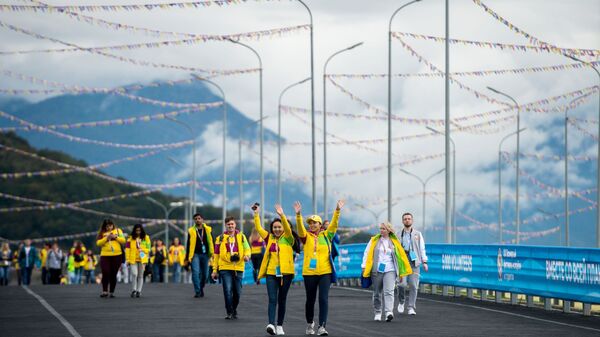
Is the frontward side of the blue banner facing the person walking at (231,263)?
yes

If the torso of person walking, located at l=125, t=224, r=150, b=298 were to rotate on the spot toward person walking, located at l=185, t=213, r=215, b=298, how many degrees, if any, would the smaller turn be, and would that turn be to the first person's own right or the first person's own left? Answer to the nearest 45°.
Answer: approximately 90° to the first person's own left

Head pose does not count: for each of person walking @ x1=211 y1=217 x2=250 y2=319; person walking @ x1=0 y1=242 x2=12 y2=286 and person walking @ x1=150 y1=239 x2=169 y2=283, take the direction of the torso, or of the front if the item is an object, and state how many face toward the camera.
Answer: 3

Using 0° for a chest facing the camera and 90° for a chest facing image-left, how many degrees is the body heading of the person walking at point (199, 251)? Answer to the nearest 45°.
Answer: approximately 0°

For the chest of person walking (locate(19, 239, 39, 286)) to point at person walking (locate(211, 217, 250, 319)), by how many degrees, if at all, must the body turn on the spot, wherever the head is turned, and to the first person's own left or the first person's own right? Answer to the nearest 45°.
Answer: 0° — they already face them

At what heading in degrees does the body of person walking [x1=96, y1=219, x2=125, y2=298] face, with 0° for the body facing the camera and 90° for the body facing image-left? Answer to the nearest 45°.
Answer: approximately 0°

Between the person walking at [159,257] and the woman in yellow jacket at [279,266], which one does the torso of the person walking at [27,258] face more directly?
the woman in yellow jacket
